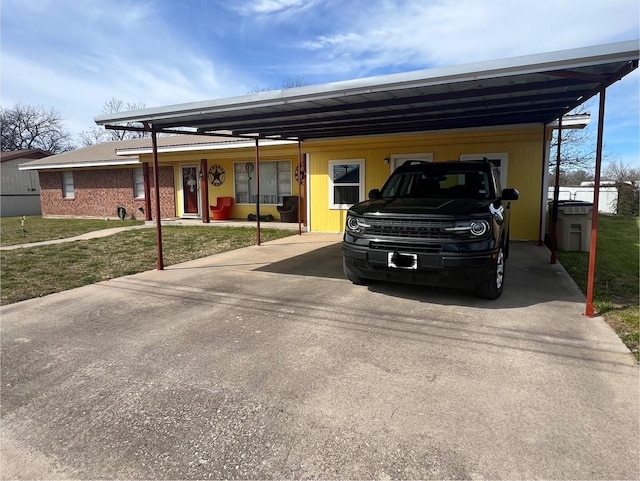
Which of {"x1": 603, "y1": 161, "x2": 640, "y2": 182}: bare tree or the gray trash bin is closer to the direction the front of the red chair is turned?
the gray trash bin

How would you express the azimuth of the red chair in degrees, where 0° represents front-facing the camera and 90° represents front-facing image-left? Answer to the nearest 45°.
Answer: approximately 45°

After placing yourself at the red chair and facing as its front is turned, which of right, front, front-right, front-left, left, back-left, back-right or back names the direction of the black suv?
front-left

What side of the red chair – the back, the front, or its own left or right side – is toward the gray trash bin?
left

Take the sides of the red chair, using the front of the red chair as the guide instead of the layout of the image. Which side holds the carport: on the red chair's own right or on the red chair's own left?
on the red chair's own left

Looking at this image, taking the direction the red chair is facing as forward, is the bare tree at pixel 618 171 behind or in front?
behind

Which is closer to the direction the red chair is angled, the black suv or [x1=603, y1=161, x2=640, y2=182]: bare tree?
the black suv
